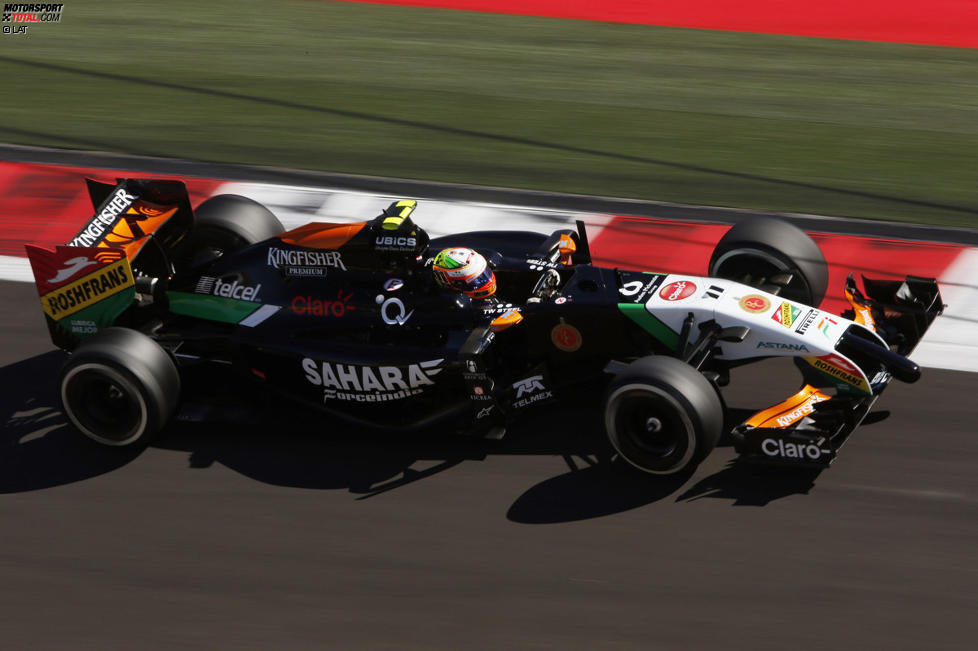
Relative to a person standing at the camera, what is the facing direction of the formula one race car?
facing the viewer and to the right of the viewer
